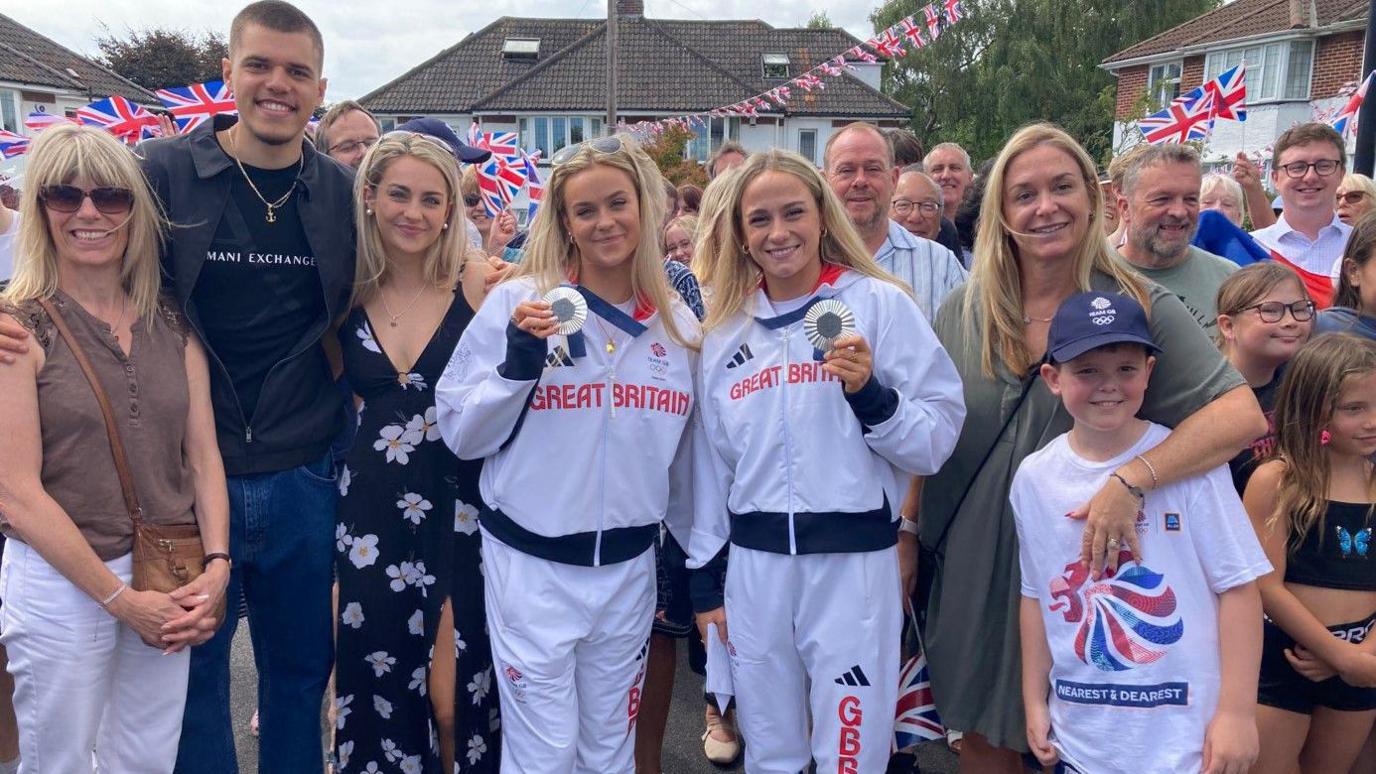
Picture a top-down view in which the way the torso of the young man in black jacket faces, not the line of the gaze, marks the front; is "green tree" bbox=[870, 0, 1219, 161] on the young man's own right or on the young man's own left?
on the young man's own left

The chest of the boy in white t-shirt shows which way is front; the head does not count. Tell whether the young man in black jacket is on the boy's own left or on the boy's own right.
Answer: on the boy's own right

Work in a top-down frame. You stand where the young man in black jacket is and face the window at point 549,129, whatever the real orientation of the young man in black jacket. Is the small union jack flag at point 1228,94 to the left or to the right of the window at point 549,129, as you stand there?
right

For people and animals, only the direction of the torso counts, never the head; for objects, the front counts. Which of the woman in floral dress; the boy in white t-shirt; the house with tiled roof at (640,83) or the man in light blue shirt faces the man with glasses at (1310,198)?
the house with tiled roof

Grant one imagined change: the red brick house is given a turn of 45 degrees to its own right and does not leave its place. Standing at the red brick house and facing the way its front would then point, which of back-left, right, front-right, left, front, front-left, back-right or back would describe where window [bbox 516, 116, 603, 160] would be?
front

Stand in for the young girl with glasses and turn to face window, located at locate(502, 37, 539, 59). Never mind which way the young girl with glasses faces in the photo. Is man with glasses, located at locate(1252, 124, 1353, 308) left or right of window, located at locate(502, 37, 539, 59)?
right

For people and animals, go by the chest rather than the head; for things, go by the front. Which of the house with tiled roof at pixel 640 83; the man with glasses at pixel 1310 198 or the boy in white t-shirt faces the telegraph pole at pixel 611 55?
the house with tiled roof

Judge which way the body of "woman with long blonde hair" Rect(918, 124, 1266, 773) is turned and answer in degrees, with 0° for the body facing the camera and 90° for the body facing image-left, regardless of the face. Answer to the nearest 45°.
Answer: approximately 0°

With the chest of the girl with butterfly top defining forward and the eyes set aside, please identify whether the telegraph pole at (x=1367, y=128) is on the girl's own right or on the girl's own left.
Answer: on the girl's own left

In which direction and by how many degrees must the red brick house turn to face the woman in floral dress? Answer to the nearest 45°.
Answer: approximately 45° to its left

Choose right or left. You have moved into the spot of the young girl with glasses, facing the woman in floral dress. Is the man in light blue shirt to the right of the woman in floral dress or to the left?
right

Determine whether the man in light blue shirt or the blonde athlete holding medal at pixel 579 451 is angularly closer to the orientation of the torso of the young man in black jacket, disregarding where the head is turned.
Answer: the blonde athlete holding medal

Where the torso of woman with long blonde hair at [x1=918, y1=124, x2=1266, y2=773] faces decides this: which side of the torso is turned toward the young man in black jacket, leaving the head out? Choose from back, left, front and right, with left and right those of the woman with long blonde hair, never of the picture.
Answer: right

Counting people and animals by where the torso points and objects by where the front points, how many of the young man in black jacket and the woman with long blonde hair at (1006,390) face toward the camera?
2

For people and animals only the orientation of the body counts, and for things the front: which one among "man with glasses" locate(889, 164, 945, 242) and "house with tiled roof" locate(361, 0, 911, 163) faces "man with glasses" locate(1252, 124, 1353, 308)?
the house with tiled roof
